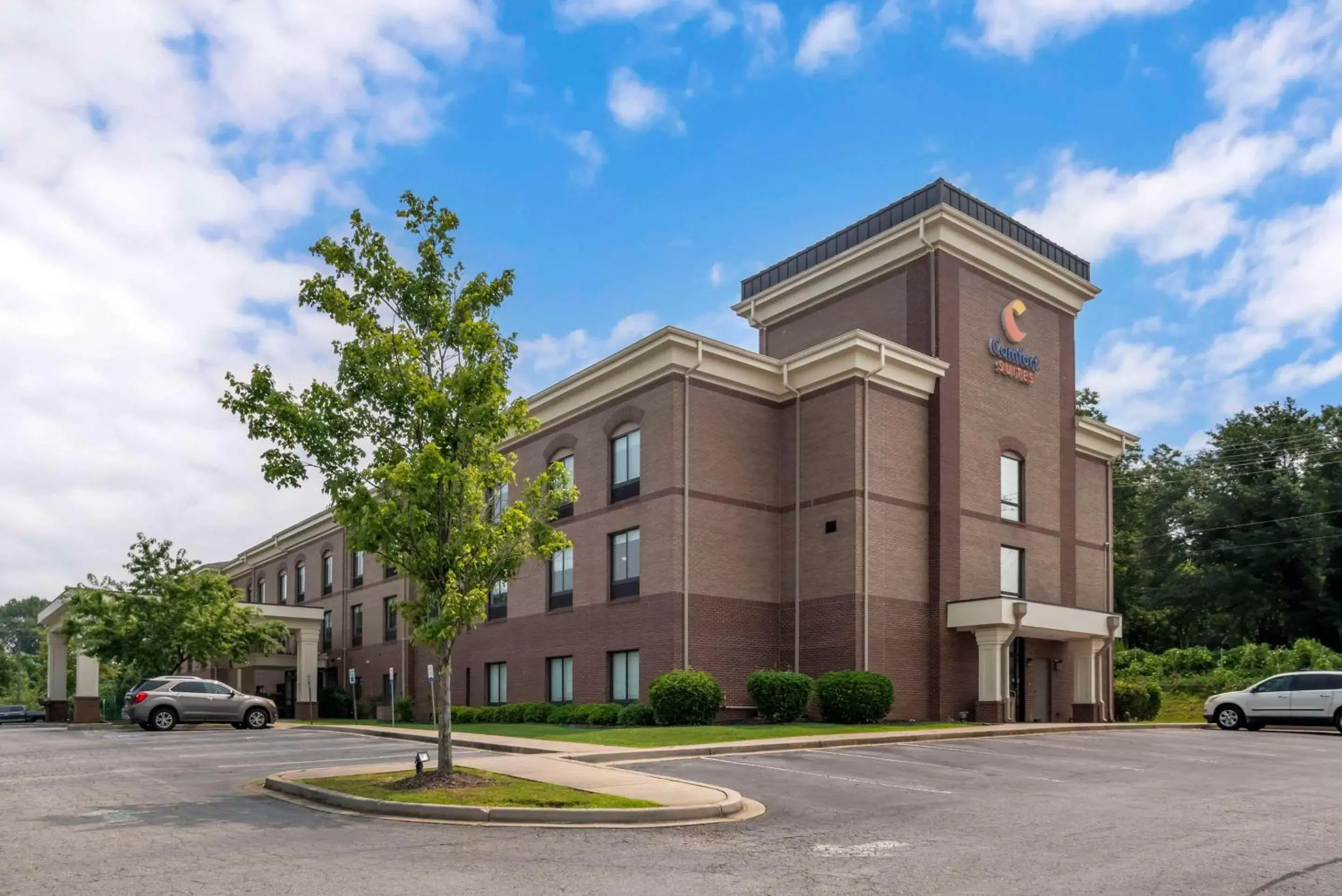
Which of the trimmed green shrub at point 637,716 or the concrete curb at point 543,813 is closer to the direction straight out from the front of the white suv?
the trimmed green shrub

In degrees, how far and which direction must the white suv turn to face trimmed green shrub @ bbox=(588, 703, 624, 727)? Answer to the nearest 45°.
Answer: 0° — it already faces it

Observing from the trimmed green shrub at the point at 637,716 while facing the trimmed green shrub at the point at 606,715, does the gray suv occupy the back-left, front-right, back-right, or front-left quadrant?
front-left

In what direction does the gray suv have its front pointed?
to the viewer's right

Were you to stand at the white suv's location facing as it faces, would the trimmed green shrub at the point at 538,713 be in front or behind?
in front

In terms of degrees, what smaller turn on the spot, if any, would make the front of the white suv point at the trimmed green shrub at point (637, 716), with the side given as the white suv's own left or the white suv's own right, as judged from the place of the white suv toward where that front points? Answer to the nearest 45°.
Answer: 0° — it already faces it

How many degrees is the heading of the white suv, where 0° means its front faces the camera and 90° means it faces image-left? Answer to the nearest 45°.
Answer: approximately 90°
